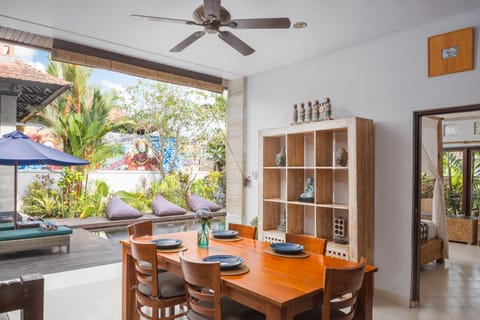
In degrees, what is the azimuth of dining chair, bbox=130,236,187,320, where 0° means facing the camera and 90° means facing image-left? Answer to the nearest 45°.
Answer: approximately 225°

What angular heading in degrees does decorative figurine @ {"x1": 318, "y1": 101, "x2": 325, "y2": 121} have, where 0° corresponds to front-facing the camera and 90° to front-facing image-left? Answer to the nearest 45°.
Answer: approximately 45°

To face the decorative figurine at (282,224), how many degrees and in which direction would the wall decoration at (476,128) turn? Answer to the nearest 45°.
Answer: approximately 45° to its right

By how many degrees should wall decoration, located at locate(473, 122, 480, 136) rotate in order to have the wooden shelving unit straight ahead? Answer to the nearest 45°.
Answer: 0° — it already faces it

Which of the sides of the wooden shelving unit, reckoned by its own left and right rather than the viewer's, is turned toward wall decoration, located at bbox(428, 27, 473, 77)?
left

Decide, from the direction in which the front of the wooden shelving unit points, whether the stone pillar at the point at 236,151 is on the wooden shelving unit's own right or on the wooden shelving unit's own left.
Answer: on the wooden shelving unit's own right

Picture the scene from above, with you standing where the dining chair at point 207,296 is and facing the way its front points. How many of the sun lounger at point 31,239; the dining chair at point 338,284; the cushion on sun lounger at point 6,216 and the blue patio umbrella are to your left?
3

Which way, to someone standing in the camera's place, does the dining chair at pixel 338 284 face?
facing away from the viewer and to the left of the viewer

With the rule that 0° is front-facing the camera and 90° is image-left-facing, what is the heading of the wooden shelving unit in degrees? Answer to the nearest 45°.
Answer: approximately 45°

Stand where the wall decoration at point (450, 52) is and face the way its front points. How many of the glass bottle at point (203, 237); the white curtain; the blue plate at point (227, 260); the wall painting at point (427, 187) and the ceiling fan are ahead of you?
3
